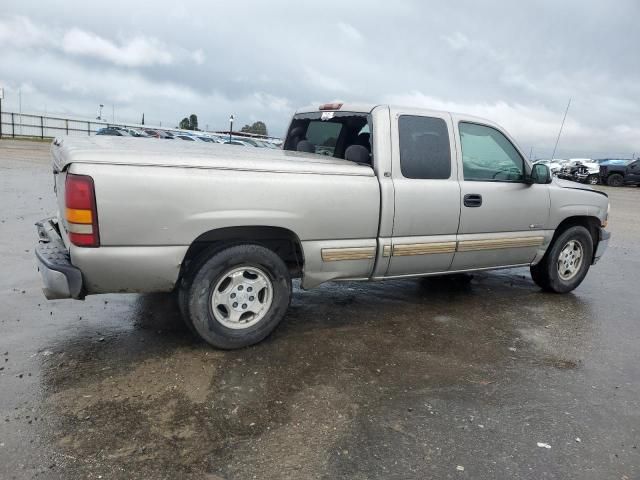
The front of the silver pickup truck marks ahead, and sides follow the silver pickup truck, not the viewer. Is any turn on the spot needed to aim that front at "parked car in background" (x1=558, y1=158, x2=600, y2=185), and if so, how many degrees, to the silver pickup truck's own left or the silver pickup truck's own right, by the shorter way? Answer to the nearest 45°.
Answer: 0° — it already faces it

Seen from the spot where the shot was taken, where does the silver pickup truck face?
facing away from the viewer and to the right of the viewer

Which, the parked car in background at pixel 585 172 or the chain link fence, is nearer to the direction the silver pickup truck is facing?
the parked car in background

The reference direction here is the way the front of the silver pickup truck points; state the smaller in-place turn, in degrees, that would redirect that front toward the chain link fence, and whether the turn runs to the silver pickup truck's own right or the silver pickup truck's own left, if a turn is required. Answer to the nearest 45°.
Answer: approximately 90° to the silver pickup truck's own left

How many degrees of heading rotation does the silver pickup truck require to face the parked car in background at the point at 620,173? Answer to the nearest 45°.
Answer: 0° — it already faces it
